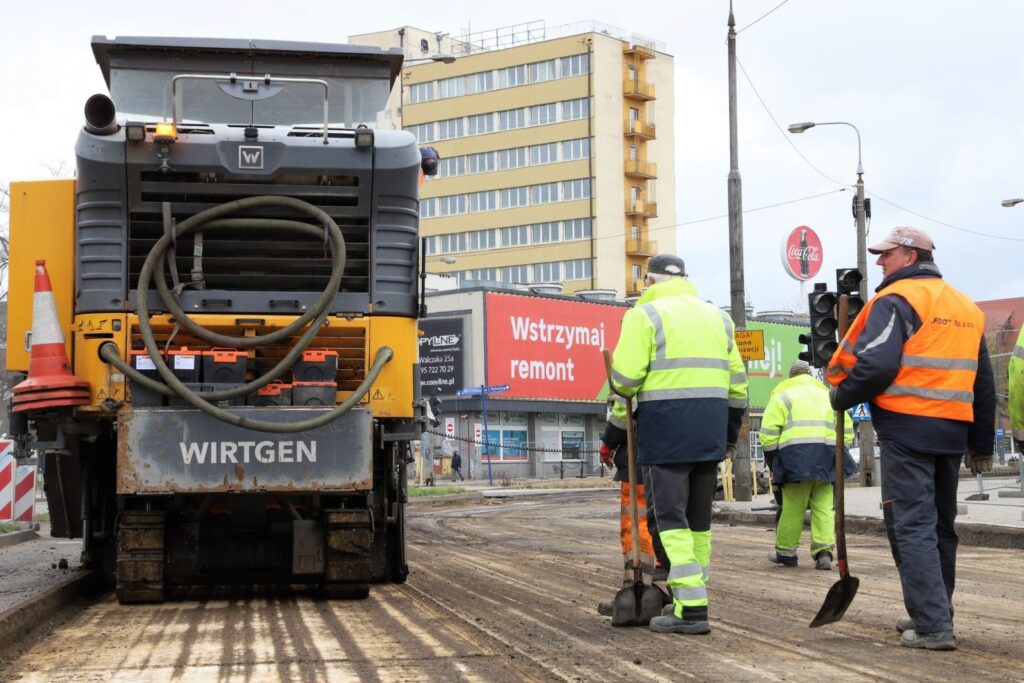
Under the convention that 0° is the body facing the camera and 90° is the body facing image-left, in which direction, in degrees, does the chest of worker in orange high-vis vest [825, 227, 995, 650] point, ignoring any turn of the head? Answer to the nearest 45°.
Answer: approximately 135°

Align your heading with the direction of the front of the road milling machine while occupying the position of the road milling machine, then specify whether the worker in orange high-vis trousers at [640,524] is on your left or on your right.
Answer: on your right

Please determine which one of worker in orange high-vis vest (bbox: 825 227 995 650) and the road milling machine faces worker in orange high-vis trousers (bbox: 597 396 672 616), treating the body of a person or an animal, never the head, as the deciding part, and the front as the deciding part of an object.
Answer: worker in orange high-vis vest (bbox: 825 227 995 650)

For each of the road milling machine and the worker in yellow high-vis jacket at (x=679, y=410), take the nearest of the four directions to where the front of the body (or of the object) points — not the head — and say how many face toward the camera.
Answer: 0

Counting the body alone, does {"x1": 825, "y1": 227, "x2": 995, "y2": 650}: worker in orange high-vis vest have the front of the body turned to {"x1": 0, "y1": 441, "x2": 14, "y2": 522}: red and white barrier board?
yes

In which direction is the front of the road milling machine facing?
away from the camera

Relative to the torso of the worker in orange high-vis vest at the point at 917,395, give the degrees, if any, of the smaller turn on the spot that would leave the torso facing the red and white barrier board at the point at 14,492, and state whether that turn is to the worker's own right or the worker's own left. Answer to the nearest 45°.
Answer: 0° — they already face it

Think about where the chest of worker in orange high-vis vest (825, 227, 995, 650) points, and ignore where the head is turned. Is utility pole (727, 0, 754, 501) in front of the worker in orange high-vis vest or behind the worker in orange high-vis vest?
in front

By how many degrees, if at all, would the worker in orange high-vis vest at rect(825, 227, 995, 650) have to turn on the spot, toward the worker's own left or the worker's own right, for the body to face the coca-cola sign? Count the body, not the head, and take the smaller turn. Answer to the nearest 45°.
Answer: approximately 45° to the worker's own right

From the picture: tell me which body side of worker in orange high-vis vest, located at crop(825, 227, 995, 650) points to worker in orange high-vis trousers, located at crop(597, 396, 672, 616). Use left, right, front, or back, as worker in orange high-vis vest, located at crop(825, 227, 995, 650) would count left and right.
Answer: front

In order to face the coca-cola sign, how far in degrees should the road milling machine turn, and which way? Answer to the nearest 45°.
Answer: approximately 45° to its right

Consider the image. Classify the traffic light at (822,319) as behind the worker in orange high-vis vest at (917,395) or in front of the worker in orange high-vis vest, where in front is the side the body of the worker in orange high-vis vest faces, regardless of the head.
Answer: in front
